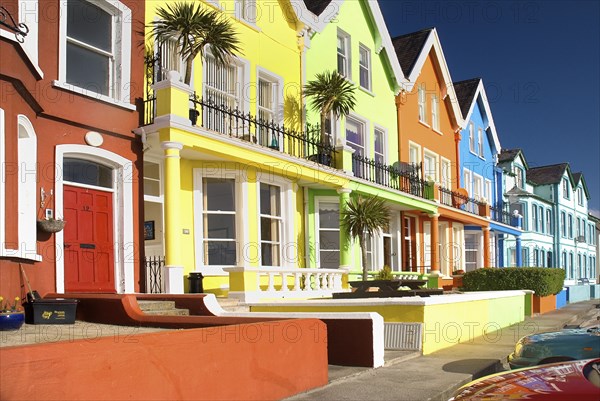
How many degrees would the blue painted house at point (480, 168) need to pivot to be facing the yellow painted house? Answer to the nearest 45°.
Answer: approximately 45° to its right

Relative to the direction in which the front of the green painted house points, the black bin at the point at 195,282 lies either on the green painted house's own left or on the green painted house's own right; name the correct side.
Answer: on the green painted house's own right

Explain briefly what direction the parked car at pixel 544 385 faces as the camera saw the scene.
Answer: facing to the left of the viewer

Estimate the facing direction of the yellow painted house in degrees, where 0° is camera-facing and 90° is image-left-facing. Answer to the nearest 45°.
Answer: approximately 315°

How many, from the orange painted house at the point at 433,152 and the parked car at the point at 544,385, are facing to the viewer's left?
1

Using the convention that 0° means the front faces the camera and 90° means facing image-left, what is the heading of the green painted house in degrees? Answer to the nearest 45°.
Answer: approximately 315°

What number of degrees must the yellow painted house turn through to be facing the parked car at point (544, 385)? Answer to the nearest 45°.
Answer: approximately 45° to its right

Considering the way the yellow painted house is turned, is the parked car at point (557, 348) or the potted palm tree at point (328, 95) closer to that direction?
the parked car

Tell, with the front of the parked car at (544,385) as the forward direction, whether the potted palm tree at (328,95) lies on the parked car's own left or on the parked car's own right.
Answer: on the parked car's own right
